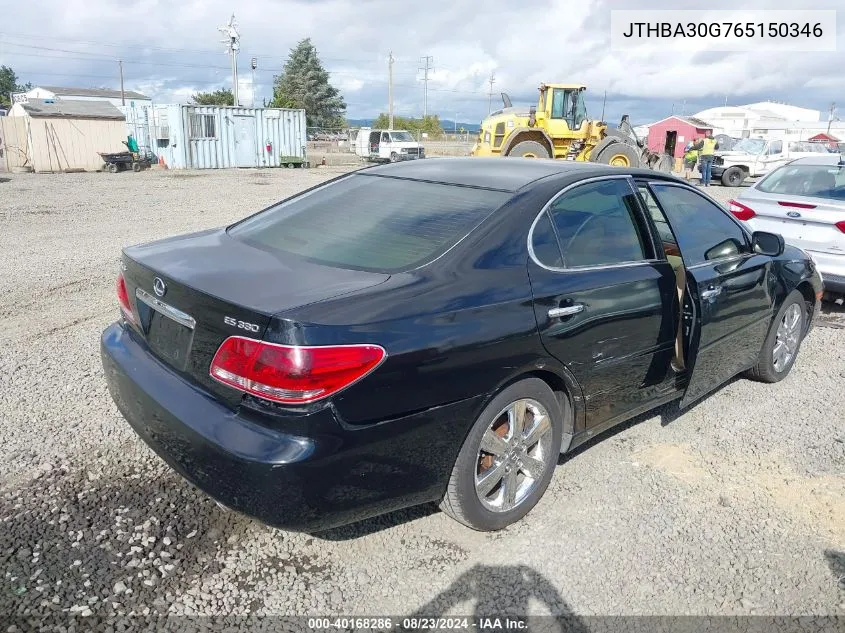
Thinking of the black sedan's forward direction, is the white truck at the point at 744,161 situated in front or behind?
in front

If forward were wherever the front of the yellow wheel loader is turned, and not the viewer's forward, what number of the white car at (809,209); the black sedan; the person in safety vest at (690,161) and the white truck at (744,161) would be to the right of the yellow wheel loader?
2

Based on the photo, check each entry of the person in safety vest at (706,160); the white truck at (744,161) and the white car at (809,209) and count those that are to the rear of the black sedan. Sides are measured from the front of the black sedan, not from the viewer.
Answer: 0

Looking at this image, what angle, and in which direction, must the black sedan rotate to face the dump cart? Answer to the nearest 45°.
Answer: approximately 90° to its left

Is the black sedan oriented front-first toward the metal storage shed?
no

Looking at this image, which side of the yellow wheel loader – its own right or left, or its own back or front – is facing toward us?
right

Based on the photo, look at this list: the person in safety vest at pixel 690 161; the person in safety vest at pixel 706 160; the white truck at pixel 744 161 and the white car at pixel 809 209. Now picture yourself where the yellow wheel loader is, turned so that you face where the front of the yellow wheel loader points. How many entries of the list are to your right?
1

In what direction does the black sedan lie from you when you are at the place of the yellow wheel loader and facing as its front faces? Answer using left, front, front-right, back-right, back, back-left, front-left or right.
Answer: right

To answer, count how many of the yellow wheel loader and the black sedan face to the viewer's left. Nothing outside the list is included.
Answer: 0

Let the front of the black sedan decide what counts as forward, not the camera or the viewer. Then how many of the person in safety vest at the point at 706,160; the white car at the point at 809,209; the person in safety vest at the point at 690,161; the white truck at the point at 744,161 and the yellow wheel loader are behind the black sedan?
0

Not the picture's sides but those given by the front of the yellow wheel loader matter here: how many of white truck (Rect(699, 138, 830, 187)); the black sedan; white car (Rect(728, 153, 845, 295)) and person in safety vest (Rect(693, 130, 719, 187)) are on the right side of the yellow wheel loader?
2

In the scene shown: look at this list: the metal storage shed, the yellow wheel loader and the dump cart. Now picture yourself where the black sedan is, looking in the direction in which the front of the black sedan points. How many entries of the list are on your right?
0

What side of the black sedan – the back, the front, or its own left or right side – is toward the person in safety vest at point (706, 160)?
front

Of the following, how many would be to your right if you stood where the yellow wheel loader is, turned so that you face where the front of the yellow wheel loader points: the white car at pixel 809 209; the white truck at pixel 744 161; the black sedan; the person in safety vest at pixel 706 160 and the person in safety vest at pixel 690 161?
2

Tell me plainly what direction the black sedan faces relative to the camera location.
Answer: facing away from the viewer and to the right of the viewer
